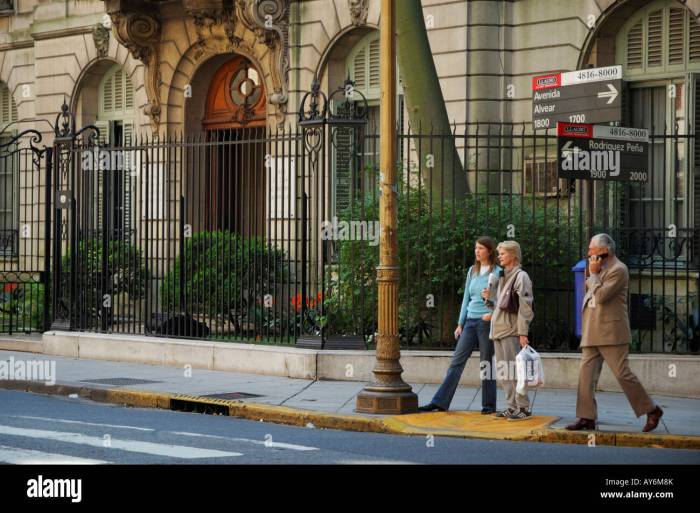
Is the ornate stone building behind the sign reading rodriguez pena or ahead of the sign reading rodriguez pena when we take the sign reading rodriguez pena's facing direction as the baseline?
behind

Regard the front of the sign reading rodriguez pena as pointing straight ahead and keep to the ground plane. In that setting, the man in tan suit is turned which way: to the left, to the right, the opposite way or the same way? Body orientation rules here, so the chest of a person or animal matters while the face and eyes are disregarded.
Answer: to the right

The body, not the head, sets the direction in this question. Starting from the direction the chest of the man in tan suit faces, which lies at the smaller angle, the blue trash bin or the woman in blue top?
the woman in blue top

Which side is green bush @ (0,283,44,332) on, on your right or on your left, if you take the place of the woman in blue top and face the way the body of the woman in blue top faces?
on your right

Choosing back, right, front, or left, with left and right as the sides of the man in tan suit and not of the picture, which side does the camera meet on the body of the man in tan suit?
left

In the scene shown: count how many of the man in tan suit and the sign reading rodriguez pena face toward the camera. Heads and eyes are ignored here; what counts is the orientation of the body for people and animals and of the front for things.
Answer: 1

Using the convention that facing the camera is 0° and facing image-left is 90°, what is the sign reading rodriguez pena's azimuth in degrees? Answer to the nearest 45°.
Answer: approximately 0°
